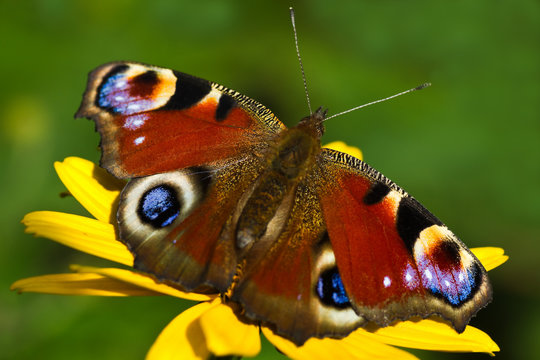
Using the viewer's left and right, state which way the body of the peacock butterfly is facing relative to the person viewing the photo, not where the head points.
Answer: facing away from the viewer and to the right of the viewer
